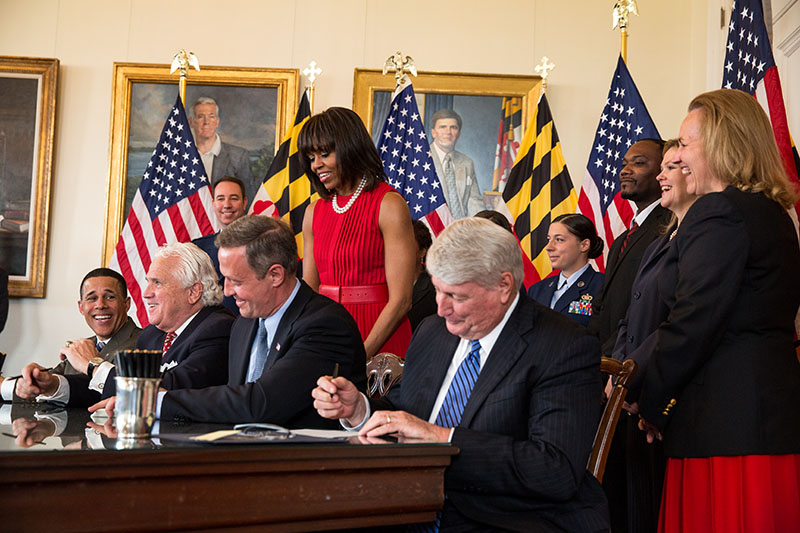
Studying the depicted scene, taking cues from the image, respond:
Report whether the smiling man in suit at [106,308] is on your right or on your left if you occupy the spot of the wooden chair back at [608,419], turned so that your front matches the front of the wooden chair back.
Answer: on your right

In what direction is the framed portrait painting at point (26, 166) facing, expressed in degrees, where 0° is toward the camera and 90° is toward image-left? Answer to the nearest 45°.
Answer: approximately 0°

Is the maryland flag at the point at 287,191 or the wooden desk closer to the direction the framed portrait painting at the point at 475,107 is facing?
the wooden desk

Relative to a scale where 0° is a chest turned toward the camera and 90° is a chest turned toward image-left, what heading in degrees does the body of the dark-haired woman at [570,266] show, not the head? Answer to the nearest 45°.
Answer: approximately 45°

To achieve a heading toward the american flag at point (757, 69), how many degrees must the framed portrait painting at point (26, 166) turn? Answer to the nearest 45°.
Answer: approximately 45° to its left

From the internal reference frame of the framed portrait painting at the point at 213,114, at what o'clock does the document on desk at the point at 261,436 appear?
The document on desk is roughly at 12 o'clock from the framed portrait painting.
